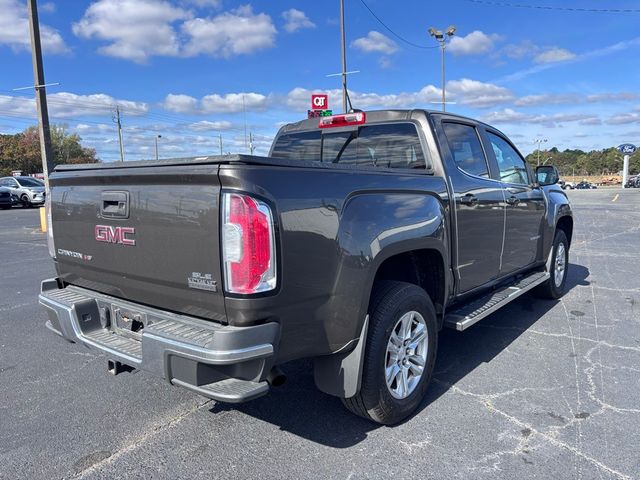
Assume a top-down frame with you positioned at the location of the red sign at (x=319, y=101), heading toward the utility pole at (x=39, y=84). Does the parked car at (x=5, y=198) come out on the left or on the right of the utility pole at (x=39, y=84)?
right

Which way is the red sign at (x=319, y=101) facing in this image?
toward the camera

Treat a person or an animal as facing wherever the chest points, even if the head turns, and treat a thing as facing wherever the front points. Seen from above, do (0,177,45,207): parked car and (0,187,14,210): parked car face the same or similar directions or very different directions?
same or similar directions

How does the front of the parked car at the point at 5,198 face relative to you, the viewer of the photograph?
facing the viewer and to the right of the viewer

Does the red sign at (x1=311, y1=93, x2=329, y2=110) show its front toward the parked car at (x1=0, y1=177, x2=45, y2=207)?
no

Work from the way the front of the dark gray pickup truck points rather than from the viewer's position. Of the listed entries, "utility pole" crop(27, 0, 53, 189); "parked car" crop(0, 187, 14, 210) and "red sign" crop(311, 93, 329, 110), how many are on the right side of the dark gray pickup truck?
0

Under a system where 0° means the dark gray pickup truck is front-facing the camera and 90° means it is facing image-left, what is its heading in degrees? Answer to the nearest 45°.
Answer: approximately 225°

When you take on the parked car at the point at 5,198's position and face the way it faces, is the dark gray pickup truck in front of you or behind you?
in front

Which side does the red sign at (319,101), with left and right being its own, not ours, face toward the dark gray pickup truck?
front

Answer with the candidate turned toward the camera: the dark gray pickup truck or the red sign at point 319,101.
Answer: the red sign

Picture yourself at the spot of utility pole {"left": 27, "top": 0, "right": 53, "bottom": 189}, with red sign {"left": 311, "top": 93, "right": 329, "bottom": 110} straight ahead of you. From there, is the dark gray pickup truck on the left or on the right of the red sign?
right

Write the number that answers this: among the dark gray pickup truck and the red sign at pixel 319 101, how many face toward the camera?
1

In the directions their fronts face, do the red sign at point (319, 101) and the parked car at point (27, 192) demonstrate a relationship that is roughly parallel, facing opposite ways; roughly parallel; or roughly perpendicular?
roughly perpendicular

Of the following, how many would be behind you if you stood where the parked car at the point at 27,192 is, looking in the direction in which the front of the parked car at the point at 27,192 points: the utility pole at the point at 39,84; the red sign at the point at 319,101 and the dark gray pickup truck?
0

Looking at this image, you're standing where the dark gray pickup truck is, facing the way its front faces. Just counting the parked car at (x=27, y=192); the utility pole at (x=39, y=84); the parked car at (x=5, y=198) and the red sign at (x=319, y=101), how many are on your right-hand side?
0
